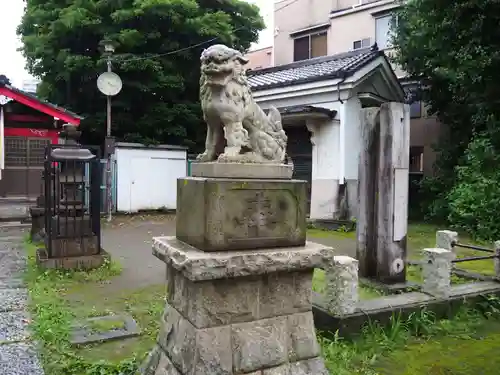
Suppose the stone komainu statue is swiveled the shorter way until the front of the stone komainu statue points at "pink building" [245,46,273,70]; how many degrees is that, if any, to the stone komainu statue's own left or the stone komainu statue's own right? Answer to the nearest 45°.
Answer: approximately 135° to the stone komainu statue's own right

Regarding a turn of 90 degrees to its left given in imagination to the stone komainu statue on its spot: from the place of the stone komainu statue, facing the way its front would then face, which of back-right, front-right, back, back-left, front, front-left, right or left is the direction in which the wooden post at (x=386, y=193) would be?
left

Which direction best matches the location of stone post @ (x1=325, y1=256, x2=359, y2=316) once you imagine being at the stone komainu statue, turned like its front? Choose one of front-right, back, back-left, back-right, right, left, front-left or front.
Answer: back

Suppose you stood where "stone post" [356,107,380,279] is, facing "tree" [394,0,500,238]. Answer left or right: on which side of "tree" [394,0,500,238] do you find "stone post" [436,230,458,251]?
right

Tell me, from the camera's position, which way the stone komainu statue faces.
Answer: facing the viewer and to the left of the viewer

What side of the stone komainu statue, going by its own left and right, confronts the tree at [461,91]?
back

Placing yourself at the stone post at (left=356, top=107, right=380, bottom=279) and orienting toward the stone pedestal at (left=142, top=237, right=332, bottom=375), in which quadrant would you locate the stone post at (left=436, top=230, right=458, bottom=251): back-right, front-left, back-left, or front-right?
back-left

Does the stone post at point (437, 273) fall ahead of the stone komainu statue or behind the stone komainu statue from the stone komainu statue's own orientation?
behind

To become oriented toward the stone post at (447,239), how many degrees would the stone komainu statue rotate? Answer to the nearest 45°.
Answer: approximately 180°

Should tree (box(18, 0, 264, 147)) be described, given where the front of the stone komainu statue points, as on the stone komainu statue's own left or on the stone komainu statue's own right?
on the stone komainu statue's own right

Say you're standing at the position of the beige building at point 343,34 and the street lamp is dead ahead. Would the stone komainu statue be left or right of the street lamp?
left

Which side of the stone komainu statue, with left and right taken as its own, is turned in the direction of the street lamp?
right
